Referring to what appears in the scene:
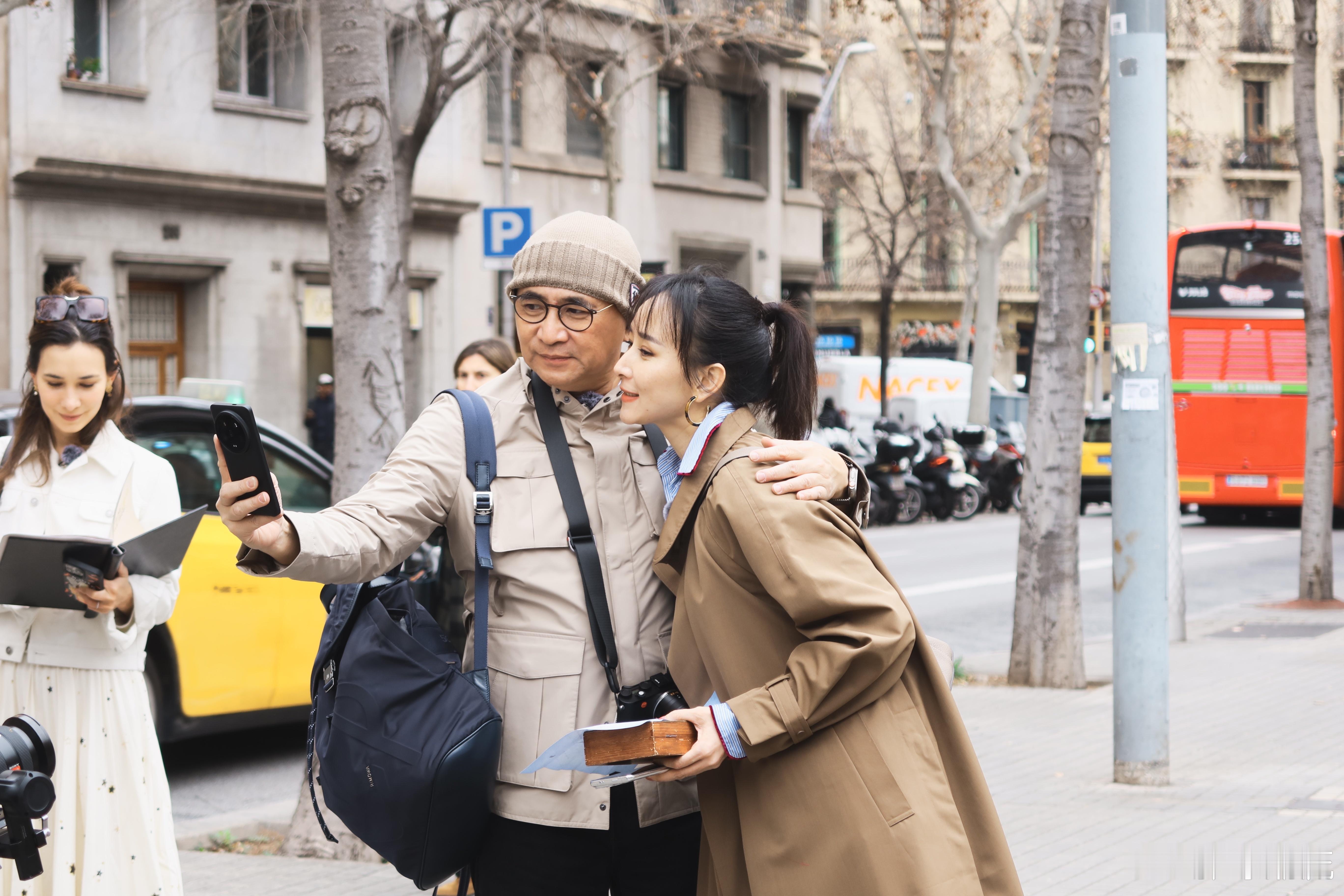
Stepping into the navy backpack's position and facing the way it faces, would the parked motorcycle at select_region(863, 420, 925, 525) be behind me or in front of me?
behind

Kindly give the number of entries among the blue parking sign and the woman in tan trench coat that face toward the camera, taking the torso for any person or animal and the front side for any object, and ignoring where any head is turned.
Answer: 1

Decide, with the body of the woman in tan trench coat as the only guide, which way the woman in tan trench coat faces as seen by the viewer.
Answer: to the viewer's left

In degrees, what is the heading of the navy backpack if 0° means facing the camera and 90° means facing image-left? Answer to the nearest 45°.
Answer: approximately 45°

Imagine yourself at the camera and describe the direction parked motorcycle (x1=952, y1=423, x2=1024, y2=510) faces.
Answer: facing away from the viewer and to the right of the viewer

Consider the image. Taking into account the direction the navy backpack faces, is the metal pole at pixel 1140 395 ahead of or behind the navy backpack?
behind

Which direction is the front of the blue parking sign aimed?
toward the camera

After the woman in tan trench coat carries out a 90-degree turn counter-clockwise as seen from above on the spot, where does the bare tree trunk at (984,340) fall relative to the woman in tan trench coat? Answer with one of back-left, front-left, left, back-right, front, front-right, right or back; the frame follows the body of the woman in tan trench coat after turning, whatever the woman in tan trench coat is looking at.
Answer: back

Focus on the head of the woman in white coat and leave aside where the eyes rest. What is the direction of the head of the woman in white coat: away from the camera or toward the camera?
toward the camera
